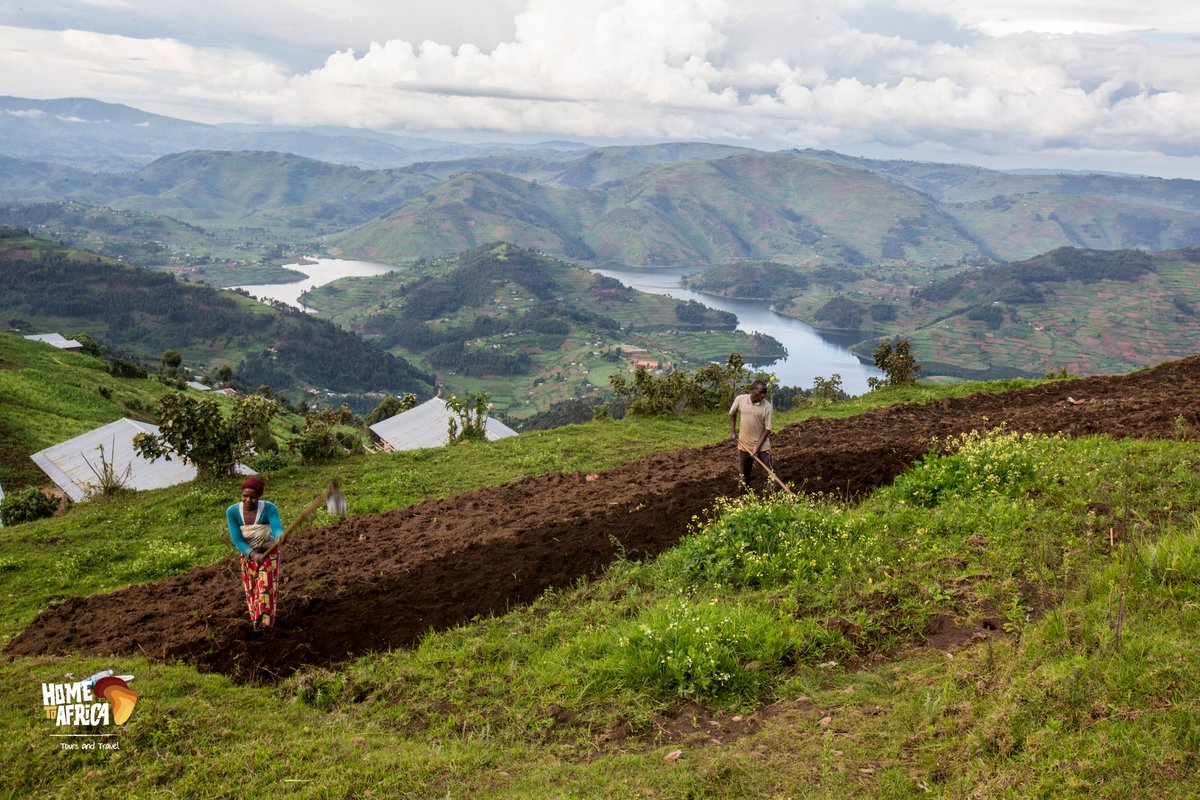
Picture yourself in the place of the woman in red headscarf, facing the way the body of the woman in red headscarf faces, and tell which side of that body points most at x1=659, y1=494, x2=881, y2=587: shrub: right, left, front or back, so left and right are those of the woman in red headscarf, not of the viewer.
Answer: left

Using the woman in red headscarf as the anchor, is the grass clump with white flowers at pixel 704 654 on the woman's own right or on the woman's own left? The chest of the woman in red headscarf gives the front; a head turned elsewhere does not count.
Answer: on the woman's own left

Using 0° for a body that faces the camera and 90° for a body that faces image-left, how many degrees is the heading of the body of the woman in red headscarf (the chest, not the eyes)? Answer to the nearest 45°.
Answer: approximately 0°

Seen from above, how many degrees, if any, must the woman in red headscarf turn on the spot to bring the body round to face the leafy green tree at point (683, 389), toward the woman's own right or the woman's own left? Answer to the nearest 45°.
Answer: approximately 135° to the woman's own left

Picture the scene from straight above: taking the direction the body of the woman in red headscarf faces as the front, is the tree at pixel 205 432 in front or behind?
behind

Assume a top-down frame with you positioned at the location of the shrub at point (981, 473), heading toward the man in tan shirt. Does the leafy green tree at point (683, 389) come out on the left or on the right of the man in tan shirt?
right
